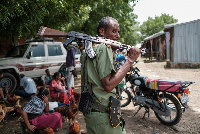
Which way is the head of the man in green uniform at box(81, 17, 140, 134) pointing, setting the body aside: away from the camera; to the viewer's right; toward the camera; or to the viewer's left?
to the viewer's right

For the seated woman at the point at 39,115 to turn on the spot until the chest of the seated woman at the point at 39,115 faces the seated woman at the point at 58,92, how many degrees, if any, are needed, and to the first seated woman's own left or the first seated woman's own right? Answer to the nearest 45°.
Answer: approximately 90° to the first seated woman's own left

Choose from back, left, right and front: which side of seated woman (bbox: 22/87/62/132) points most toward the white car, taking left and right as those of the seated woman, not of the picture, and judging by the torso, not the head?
left

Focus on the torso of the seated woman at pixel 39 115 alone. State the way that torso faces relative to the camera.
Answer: to the viewer's right

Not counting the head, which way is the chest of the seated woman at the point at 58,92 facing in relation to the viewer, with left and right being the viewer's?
facing the viewer and to the right of the viewer

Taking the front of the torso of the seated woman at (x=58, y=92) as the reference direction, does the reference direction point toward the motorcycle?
yes

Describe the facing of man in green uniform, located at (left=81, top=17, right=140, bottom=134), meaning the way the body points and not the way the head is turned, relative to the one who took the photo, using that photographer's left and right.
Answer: facing to the right of the viewer

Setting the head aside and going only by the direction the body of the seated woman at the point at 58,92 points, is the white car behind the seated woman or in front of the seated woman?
behind

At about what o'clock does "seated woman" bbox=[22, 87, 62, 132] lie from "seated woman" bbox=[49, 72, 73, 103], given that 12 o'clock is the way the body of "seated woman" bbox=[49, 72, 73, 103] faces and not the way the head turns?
"seated woman" bbox=[22, 87, 62, 132] is roughly at 2 o'clock from "seated woman" bbox=[49, 72, 73, 103].
